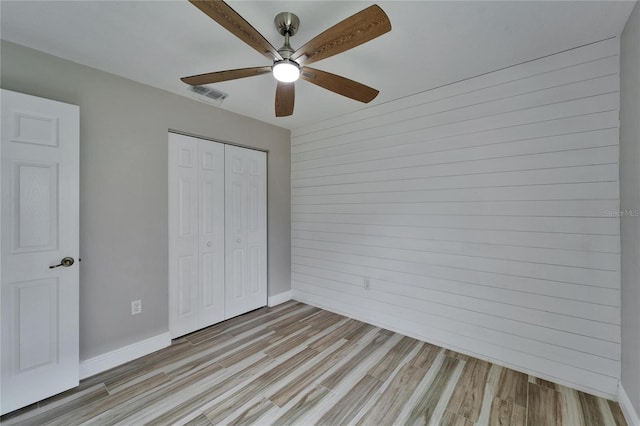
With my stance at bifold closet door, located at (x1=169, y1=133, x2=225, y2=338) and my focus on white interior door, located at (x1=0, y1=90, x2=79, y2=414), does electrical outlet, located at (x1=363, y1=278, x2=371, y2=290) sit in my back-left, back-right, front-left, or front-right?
back-left

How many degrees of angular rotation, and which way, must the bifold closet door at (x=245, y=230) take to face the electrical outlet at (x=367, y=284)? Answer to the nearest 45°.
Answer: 0° — it already faces it

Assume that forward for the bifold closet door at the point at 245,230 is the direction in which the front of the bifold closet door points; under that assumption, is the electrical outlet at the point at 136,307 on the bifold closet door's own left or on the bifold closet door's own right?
on the bifold closet door's own right

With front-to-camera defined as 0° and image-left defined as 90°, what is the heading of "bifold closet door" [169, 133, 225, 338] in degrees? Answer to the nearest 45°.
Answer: approximately 315°

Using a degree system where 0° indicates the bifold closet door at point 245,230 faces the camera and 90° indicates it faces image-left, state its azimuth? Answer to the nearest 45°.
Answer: approximately 315°

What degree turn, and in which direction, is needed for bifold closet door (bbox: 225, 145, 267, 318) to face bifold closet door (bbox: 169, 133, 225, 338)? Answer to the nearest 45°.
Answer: approximately 90° to its right
